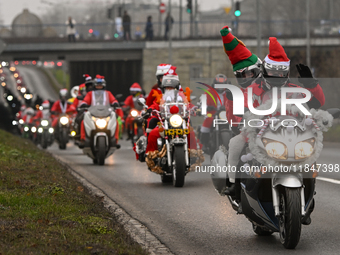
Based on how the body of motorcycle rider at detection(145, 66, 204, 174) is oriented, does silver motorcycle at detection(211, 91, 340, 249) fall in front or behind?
in front

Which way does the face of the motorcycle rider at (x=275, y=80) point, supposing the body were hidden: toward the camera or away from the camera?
toward the camera

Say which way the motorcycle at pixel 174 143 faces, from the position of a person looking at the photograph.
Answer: facing the viewer

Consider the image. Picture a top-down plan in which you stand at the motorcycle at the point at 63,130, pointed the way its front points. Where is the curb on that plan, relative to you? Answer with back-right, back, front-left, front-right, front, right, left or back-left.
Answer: front

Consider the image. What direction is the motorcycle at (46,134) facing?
toward the camera

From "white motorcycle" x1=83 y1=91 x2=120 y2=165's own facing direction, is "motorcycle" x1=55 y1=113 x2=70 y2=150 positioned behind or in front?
behind

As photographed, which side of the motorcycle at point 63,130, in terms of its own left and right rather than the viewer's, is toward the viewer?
front

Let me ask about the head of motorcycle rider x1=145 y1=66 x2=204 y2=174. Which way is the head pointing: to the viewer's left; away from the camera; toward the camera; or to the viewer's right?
toward the camera

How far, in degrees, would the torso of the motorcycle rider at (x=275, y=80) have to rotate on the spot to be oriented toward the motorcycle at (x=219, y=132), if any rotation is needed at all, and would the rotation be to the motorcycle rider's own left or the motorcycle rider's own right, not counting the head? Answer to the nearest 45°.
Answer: approximately 180°

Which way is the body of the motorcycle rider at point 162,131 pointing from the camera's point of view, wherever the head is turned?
toward the camera

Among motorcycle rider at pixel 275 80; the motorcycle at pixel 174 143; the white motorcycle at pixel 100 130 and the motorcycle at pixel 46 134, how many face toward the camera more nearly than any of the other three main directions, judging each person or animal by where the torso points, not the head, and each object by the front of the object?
4
